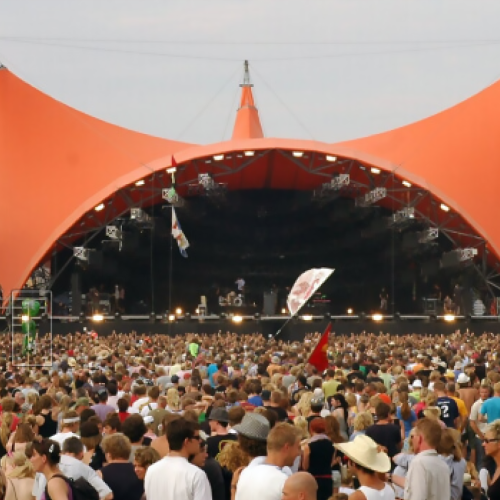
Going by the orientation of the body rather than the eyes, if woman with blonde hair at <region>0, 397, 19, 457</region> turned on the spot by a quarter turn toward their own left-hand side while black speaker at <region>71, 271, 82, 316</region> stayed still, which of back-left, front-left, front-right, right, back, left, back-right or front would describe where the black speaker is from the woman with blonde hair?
right

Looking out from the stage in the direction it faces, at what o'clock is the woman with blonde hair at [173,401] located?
The woman with blonde hair is roughly at 12 o'clock from the stage.

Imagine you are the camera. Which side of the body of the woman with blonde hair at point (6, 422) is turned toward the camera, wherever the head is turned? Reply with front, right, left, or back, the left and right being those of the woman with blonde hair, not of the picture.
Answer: back

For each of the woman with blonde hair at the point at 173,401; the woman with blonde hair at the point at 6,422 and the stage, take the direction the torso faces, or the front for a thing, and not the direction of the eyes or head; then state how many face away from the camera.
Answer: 2

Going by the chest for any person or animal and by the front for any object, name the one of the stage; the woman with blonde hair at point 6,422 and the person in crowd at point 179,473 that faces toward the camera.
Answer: the stage

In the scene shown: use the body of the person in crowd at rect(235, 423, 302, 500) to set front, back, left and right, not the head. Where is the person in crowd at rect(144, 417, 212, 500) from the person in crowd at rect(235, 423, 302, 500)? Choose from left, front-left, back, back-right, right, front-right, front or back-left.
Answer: left

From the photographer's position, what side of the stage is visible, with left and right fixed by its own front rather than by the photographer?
front

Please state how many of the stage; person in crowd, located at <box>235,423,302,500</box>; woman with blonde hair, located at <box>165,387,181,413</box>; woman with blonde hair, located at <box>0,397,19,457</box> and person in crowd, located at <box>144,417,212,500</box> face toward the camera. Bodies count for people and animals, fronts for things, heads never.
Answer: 1

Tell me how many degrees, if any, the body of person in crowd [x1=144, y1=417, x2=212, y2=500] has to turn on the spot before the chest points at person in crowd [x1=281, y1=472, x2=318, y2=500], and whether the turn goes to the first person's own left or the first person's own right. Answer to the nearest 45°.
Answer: approximately 90° to the first person's own right

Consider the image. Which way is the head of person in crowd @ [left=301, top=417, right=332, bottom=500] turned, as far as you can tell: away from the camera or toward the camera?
away from the camera

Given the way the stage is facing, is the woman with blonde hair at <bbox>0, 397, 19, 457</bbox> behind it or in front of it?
in front

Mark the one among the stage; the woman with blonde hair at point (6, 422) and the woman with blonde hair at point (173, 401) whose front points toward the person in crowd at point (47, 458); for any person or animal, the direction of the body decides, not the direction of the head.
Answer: the stage

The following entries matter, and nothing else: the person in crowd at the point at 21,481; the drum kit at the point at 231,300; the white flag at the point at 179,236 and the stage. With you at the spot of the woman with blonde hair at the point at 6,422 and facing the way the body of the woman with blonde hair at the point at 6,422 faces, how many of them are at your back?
1

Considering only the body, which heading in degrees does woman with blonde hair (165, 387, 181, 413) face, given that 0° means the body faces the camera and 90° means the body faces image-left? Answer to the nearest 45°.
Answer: approximately 180°

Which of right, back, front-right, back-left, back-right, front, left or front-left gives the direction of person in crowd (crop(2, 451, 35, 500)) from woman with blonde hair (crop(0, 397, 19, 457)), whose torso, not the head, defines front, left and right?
back

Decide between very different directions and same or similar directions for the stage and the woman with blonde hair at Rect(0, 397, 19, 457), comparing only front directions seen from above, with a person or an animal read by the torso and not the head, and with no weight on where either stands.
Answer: very different directions

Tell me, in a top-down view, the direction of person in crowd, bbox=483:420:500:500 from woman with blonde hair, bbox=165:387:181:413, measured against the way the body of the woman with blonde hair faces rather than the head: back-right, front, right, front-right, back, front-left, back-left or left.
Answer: back-right

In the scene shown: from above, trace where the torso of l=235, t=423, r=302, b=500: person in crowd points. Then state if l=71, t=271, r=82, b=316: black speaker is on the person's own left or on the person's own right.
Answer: on the person's own left

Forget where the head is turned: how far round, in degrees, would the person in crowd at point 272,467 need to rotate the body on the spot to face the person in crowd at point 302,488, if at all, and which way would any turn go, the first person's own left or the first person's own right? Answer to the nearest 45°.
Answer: approximately 135° to the first person's own right

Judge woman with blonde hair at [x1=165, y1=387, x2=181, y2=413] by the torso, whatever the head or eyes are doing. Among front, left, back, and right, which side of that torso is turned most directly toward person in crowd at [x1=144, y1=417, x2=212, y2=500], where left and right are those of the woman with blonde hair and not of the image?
back
